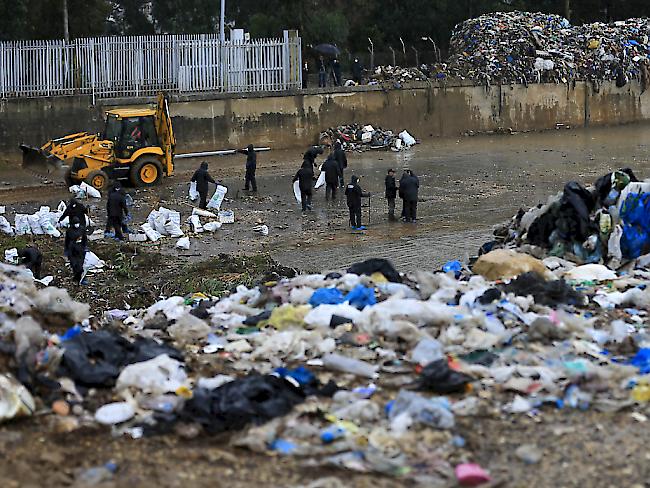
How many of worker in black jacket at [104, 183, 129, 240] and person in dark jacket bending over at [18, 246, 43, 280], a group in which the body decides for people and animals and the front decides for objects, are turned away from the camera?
1

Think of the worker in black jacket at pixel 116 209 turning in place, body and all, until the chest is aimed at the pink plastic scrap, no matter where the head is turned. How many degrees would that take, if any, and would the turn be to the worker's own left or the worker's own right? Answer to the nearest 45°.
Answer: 0° — they already face it

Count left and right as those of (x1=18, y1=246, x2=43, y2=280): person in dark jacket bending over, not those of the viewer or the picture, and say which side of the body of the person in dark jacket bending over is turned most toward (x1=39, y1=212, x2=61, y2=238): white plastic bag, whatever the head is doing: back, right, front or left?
right

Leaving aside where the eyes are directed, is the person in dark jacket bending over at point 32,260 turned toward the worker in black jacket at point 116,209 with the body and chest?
no

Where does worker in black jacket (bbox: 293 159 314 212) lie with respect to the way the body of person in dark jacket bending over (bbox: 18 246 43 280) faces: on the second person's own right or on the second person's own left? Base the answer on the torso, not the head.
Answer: on the second person's own right

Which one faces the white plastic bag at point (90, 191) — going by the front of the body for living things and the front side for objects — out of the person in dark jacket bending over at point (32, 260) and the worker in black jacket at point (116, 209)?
the worker in black jacket

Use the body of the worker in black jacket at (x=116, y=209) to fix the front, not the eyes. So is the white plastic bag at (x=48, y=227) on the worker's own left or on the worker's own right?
on the worker's own left

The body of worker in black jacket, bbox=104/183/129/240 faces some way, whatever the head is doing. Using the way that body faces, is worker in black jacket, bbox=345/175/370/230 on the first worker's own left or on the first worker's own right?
on the first worker's own left
